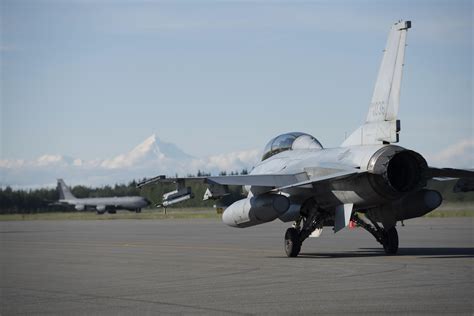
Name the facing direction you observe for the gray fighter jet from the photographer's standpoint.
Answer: facing away from the viewer and to the left of the viewer
